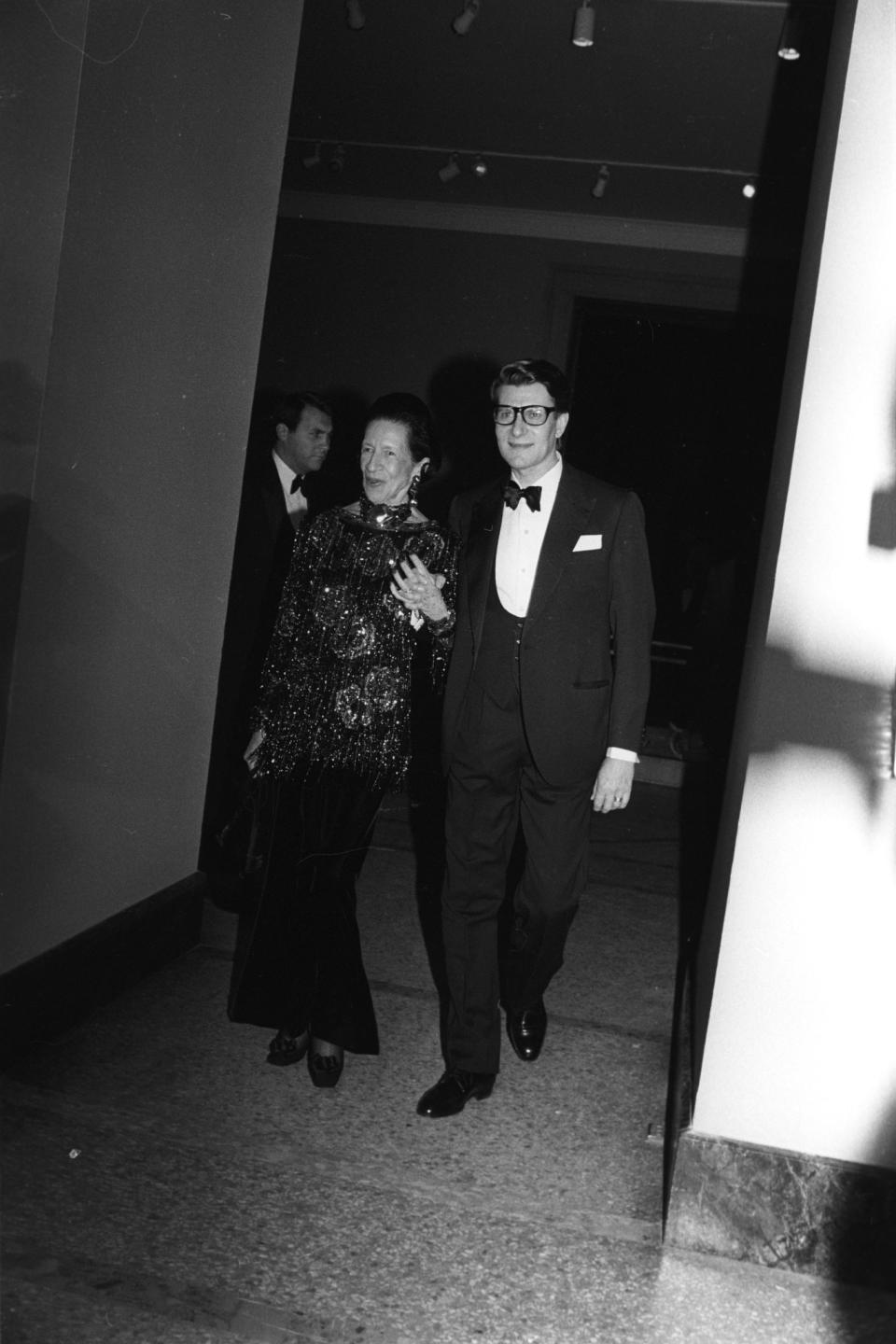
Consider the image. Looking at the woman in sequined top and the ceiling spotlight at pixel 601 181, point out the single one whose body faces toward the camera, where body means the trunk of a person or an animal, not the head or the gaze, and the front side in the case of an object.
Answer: the woman in sequined top

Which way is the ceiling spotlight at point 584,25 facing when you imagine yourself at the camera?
facing the viewer

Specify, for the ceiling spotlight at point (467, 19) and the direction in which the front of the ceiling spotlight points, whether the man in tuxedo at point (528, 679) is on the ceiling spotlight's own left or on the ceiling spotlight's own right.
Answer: on the ceiling spotlight's own left

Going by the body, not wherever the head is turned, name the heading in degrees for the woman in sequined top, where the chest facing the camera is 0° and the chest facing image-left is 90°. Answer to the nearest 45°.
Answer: approximately 0°

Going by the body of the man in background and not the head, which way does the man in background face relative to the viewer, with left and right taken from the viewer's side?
facing the viewer and to the right of the viewer

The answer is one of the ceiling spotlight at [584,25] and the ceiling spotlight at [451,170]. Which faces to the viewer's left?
the ceiling spotlight at [451,170]

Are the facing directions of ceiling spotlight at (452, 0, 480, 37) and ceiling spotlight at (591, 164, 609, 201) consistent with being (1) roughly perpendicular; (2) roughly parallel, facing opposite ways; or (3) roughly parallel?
roughly parallel

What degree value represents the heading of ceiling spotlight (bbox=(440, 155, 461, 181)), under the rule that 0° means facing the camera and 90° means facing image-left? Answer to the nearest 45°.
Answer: approximately 90°
